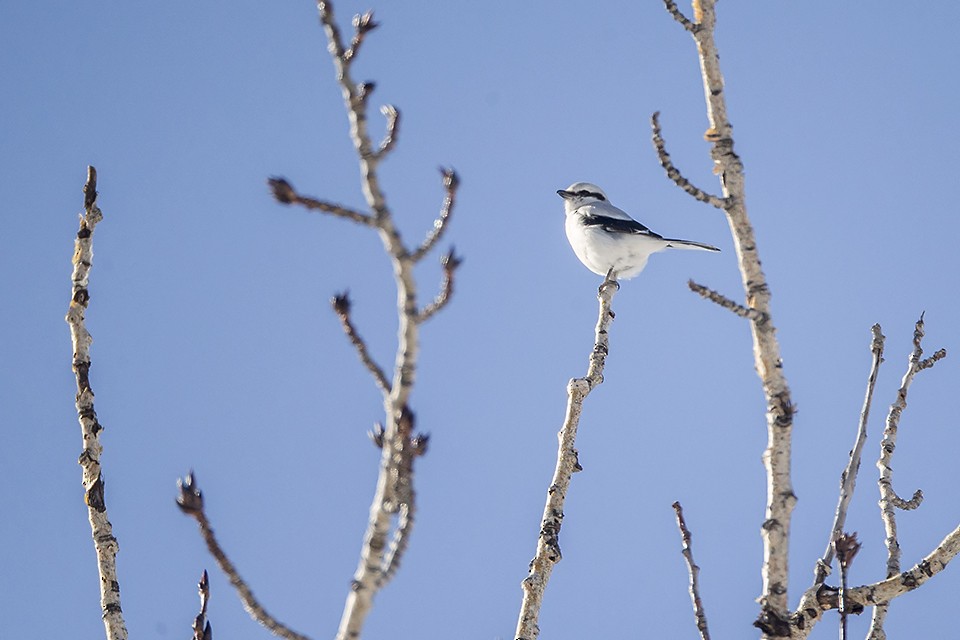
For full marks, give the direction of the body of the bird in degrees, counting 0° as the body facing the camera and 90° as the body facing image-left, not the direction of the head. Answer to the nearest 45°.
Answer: approximately 90°
